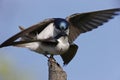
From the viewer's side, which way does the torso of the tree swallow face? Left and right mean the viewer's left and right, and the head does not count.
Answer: facing the viewer and to the right of the viewer
